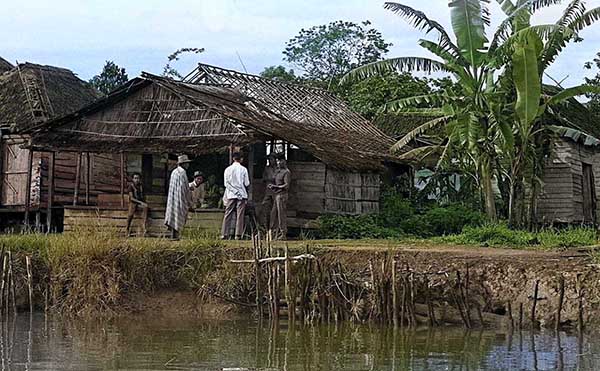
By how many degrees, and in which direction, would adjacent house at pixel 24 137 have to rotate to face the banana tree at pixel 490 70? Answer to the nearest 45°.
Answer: approximately 45° to its left

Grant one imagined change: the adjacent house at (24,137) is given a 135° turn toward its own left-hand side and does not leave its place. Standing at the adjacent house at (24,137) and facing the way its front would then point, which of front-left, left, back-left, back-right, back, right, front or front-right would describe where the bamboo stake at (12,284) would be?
back-right

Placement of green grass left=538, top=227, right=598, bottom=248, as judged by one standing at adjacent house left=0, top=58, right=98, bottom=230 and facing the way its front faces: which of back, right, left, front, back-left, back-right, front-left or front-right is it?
front-left

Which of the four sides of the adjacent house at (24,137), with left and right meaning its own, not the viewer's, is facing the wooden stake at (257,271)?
front

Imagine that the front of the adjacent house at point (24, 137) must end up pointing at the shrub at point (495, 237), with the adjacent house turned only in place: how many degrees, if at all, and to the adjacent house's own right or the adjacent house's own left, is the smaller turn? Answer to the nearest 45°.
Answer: approximately 45° to the adjacent house's own left

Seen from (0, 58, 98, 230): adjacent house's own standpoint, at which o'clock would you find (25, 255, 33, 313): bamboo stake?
The bamboo stake is roughly at 12 o'clock from the adjacent house.

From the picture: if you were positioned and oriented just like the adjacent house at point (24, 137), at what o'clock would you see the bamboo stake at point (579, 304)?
The bamboo stake is roughly at 11 o'clock from the adjacent house.

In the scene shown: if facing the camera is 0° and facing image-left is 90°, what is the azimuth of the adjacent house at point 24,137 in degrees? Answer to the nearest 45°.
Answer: approximately 0°

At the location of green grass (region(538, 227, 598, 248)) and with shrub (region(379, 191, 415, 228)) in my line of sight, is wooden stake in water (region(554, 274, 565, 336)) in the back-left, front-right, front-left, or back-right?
back-left

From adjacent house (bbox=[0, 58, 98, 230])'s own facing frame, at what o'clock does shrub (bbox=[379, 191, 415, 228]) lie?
The shrub is roughly at 10 o'clock from the adjacent house.

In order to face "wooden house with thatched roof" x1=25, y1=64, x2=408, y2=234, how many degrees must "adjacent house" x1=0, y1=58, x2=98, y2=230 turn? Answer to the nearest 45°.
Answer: approximately 45° to its left

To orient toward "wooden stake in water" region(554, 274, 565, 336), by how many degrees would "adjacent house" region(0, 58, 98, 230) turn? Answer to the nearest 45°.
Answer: approximately 45° to its left
